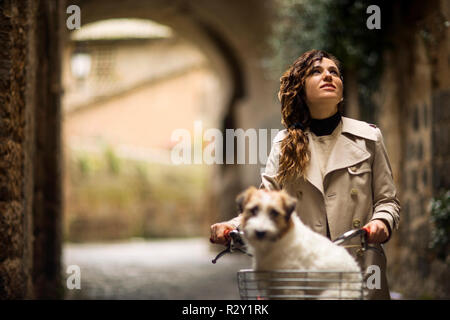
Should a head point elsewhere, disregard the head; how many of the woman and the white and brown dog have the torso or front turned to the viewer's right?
0

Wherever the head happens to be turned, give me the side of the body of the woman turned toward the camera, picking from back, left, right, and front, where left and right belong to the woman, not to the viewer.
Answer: front

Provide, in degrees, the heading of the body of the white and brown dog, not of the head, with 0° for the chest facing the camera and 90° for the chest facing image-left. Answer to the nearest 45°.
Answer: approximately 45°
